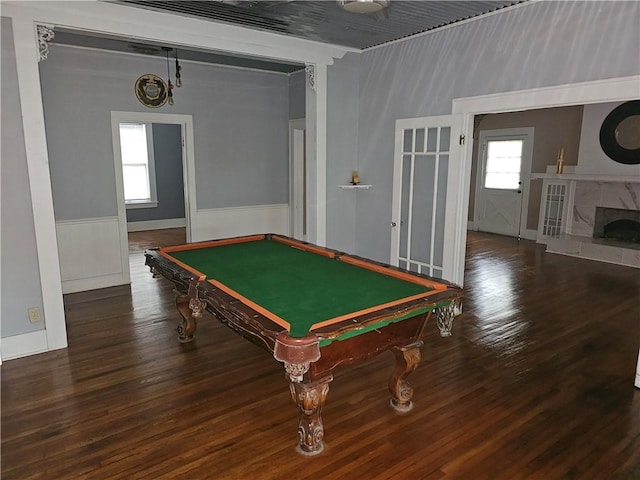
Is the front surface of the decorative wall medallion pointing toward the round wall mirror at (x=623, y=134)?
no

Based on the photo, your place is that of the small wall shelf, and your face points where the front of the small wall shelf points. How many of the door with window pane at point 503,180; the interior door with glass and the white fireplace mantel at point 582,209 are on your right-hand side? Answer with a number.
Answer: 0

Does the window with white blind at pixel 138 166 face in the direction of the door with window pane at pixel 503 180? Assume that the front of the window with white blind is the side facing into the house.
no

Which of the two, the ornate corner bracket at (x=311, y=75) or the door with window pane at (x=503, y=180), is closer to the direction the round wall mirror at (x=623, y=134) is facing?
the ornate corner bracket

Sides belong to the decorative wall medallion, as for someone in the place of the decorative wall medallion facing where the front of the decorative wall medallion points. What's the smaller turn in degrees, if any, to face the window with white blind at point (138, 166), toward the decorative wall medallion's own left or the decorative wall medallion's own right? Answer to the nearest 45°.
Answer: approximately 180°

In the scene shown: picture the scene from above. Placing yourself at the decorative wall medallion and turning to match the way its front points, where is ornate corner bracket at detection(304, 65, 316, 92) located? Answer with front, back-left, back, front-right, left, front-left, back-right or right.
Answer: front-left

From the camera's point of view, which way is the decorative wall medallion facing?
toward the camera

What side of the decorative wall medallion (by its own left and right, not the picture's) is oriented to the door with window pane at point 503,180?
left

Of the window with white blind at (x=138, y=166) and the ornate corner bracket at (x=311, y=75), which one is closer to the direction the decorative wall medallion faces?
the ornate corner bracket

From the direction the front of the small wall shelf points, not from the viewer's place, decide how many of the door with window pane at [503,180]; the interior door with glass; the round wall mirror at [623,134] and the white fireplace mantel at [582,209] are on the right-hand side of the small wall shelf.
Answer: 0

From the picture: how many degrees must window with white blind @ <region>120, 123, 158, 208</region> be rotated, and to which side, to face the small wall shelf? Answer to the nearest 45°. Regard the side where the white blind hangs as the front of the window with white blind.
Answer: approximately 45° to its left

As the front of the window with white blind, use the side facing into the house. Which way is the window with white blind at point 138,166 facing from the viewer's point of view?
toward the camera

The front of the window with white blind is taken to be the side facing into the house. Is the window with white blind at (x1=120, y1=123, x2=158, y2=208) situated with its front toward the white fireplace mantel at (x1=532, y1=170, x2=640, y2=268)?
no

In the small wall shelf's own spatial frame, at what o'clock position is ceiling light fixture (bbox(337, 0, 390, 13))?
The ceiling light fixture is roughly at 12 o'clock from the small wall shelf.

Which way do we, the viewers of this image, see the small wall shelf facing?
facing the viewer

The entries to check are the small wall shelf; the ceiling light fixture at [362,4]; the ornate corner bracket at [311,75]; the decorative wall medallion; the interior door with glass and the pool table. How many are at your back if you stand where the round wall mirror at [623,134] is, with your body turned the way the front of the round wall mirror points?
0
